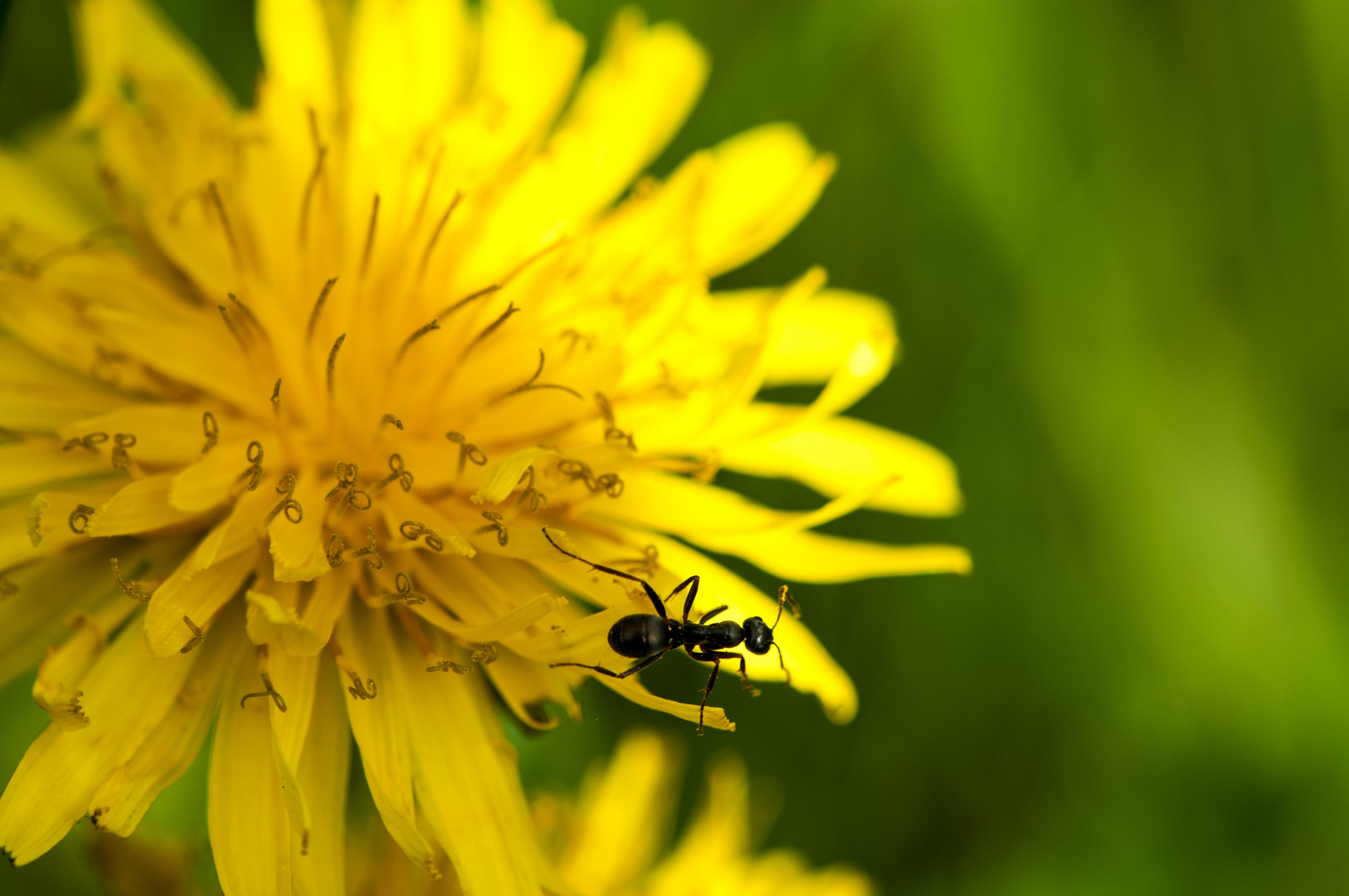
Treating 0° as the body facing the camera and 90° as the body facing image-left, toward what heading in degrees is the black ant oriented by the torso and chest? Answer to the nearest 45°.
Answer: approximately 270°
